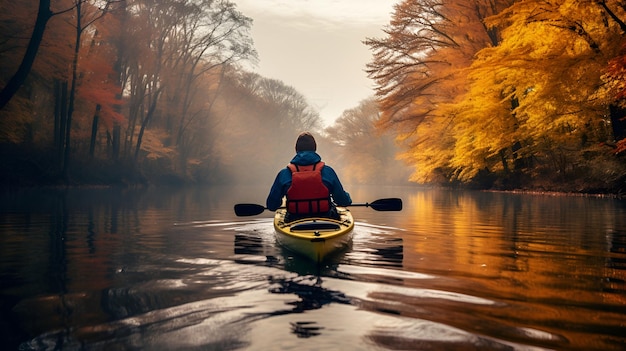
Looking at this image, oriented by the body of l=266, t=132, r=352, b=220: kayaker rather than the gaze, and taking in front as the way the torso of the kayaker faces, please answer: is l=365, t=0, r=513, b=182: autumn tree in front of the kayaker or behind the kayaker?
in front

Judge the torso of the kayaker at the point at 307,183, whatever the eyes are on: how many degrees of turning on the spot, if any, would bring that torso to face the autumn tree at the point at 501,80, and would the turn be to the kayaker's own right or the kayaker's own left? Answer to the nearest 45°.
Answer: approximately 45° to the kayaker's own right

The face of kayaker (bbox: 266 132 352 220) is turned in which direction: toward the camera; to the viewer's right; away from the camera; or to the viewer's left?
away from the camera

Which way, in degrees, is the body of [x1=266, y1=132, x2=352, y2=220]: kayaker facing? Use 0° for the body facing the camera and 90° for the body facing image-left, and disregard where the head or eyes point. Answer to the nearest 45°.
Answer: approximately 180°
